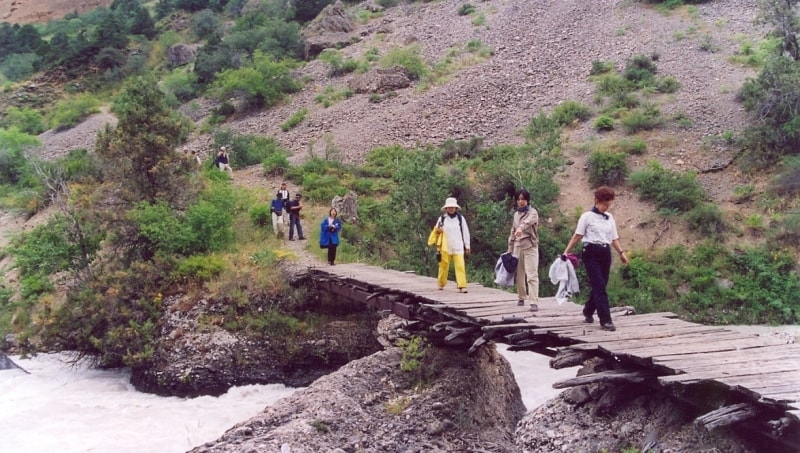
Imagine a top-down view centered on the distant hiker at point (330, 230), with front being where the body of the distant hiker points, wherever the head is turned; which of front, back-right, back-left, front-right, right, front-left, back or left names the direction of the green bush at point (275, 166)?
back

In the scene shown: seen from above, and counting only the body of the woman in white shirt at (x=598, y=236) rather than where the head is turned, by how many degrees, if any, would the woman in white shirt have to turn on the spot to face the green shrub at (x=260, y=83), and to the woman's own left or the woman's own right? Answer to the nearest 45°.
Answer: approximately 180°

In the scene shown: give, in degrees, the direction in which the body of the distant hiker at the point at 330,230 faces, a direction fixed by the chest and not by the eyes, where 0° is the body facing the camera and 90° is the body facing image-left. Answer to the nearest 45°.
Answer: approximately 0°

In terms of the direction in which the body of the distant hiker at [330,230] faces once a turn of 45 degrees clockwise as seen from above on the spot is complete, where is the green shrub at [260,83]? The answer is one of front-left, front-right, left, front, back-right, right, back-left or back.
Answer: back-right

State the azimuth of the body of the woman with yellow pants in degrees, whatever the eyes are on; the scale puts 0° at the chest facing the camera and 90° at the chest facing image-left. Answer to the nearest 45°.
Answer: approximately 0°

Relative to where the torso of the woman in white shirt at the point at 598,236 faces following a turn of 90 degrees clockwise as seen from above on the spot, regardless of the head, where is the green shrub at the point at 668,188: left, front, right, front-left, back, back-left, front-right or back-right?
back-right

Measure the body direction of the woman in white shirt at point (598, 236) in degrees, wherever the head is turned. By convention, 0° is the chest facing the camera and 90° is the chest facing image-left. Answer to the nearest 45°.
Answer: approximately 315°

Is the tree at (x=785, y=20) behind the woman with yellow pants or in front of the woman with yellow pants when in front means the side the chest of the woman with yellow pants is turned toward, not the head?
behind

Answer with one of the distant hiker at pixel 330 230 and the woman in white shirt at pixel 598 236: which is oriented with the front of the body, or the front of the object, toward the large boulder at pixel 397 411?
the distant hiker

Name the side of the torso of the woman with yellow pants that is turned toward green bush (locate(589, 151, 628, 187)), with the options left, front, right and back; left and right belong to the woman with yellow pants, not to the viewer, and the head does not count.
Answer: back

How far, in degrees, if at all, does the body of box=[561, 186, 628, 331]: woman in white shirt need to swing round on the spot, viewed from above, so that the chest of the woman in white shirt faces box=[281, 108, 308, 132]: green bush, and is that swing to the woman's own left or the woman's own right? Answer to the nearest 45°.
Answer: approximately 180°

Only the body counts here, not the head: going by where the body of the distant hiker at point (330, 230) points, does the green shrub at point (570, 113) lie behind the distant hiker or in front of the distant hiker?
behind
